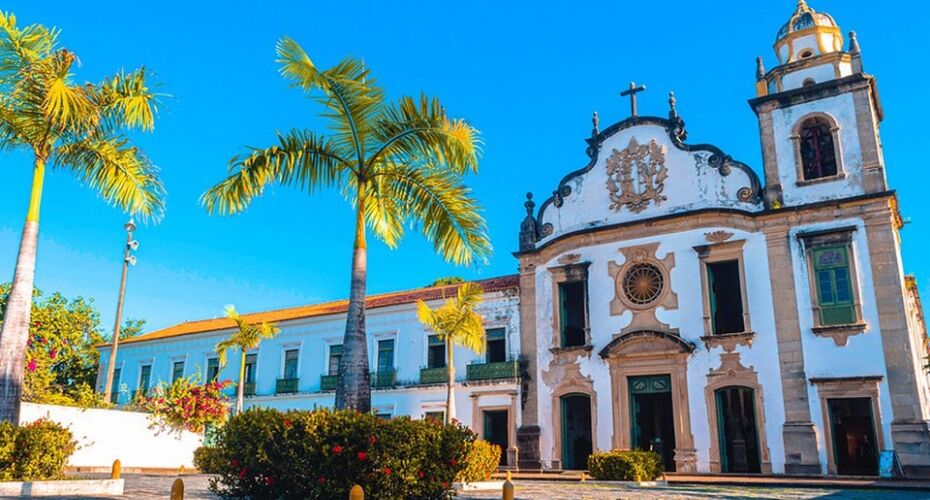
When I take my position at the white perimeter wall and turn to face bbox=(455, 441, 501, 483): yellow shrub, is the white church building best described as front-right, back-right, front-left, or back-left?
front-left

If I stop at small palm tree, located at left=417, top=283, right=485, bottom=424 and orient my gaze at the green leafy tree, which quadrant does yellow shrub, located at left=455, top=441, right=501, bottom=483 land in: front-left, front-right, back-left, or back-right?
back-left

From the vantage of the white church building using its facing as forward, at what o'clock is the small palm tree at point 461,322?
The small palm tree is roughly at 3 o'clock from the white church building.

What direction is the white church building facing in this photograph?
toward the camera

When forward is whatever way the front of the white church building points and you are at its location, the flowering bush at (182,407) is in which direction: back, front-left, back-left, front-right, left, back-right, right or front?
right

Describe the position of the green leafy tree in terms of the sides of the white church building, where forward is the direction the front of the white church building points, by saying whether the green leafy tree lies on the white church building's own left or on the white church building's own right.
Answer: on the white church building's own right

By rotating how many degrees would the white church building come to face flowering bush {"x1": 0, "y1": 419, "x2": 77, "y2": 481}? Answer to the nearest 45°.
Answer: approximately 45° to its right

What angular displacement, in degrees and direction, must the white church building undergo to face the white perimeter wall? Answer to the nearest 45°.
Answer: approximately 90° to its right

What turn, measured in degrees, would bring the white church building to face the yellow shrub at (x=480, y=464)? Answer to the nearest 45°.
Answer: approximately 45° to its right

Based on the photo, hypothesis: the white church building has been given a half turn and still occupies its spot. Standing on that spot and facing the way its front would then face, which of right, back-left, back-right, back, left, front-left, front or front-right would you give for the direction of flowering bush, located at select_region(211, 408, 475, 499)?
back-left

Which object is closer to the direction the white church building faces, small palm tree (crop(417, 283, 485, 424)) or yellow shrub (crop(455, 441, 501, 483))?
the yellow shrub
